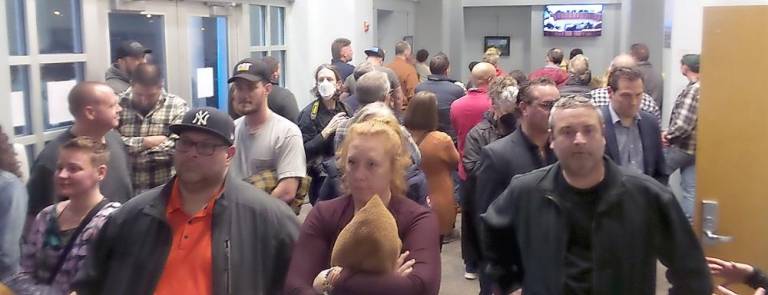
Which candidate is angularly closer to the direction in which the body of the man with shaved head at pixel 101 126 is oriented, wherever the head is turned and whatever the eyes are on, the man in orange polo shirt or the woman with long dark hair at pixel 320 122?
the man in orange polo shirt

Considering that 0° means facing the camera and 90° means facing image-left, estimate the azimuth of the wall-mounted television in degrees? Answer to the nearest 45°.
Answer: approximately 0°

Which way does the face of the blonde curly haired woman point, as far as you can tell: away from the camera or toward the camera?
toward the camera

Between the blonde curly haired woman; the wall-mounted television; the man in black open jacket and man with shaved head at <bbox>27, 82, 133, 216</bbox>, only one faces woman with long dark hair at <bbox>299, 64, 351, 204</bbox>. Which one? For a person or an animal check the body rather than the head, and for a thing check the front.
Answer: the wall-mounted television

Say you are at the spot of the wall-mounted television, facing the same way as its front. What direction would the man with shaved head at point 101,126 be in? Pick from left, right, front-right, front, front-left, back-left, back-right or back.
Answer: front

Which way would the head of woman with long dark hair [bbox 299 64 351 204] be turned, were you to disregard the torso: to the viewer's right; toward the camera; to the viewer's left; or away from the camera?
toward the camera

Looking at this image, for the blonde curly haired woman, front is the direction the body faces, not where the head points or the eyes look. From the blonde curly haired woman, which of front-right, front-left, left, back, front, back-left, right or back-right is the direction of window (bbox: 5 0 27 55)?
back-right

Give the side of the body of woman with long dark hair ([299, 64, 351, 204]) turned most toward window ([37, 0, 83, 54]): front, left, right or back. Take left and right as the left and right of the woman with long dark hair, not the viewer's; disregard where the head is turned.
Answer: right

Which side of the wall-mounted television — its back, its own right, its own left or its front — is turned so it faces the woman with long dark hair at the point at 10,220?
front

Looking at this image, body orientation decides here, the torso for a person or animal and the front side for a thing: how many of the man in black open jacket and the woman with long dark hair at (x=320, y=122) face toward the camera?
2

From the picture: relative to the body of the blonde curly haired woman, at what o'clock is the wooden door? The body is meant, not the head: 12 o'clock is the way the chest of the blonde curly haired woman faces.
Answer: The wooden door is roughly at 8 o'clock from the blonde curly haired woman.

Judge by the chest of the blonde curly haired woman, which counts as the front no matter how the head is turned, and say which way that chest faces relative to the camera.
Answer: toward the camera

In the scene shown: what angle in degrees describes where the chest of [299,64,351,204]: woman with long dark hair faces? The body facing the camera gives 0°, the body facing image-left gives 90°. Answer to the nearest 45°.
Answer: approximately 0°

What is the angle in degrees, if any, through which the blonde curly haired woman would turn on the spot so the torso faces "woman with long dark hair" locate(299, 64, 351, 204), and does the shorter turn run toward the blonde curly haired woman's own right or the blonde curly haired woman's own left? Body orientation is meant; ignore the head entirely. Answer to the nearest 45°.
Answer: approximately 180°

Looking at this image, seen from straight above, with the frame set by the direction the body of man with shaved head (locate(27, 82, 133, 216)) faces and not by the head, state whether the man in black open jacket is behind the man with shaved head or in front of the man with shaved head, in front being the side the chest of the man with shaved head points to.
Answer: in front

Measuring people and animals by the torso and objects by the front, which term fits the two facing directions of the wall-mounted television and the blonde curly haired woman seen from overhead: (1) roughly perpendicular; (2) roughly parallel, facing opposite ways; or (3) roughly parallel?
roughly parallel

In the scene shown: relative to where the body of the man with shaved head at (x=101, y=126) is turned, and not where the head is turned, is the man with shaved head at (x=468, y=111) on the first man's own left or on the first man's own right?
on the first man's own left
